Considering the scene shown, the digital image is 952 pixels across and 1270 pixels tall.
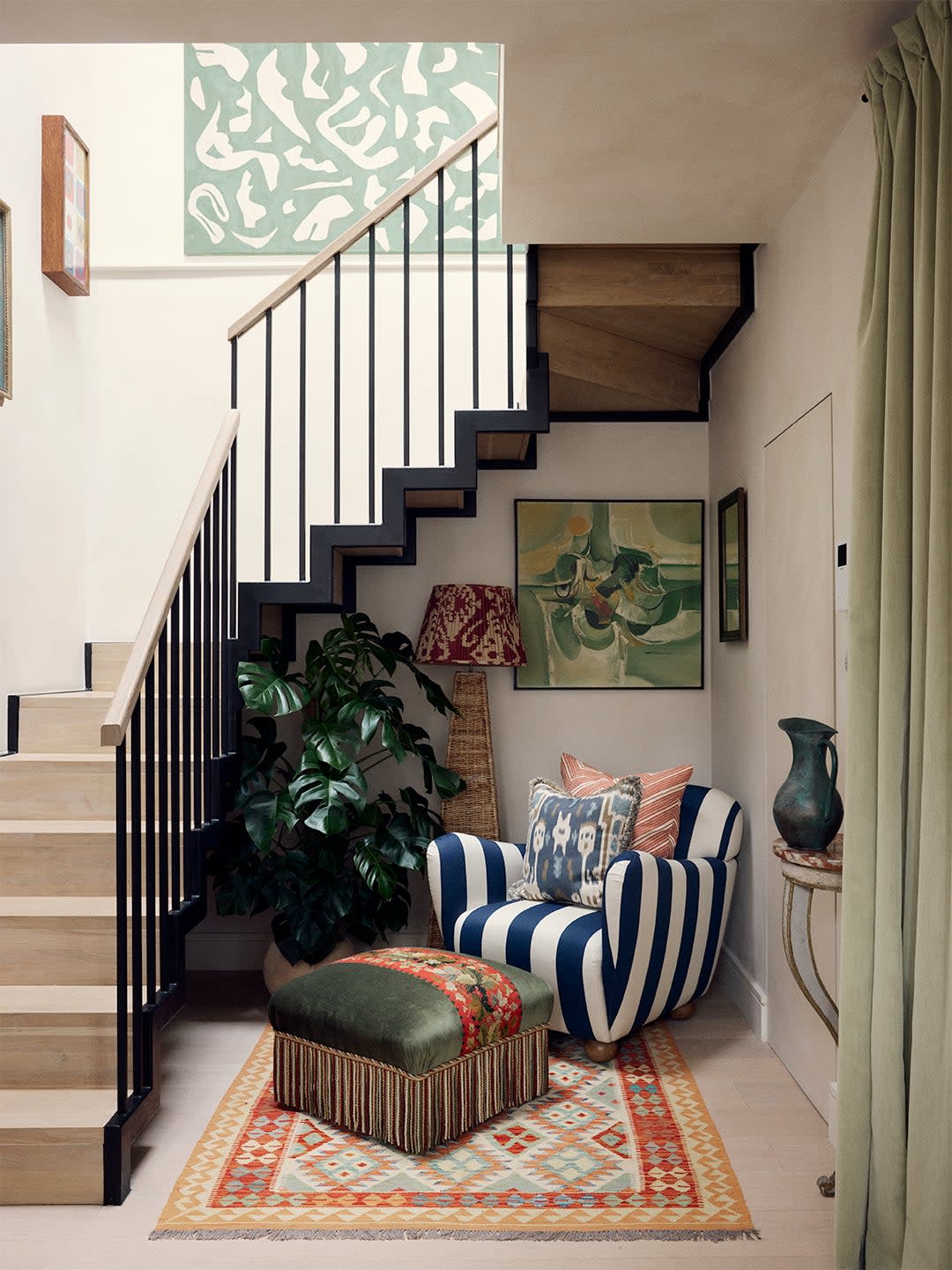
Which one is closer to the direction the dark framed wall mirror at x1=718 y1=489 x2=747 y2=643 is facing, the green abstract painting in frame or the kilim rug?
the green abstract painting in frame

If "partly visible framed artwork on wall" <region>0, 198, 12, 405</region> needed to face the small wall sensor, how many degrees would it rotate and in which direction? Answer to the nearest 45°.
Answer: approximately 45° to its right

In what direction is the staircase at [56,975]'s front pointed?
toward the camera

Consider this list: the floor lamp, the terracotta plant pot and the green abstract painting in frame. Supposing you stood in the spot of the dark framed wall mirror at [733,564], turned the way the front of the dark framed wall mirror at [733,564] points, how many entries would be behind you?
0

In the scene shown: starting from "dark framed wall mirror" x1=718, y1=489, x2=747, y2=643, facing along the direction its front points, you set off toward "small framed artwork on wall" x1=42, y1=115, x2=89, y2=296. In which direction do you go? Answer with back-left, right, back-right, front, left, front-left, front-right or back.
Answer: front

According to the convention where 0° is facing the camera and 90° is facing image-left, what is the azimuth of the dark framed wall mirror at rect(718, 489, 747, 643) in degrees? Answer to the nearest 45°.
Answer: approximately 90°

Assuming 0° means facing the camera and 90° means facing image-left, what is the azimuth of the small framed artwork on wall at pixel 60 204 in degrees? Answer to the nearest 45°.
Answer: approximately 270°

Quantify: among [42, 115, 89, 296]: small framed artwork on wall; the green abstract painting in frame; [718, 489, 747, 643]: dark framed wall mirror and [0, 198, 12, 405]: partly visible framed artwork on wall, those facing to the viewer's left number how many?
1

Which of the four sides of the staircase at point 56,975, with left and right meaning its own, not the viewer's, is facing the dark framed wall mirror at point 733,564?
left

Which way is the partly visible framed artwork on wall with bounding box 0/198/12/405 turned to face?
to the viewer's right
